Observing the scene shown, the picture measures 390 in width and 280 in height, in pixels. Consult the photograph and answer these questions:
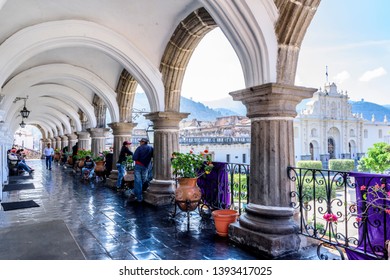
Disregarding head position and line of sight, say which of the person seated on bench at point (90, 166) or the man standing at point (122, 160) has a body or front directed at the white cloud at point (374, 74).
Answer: the man standing

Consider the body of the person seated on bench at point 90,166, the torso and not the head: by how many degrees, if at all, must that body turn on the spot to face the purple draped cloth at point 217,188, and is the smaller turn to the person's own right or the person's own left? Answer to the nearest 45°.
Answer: approximately 45° to the person's own left

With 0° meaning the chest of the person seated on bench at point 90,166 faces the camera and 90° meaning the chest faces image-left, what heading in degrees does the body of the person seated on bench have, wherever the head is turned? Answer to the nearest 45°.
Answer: approximately 45°

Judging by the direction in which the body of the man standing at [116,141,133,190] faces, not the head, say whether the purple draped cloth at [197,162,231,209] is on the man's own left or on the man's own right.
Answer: on the man's own right

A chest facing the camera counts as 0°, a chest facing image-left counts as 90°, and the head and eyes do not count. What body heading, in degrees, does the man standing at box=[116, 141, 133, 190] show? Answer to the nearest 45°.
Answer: approximately 270°

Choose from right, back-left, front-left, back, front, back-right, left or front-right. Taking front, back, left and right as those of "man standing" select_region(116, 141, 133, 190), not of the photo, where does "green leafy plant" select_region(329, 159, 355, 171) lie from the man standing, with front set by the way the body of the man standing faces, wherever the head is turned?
front-left

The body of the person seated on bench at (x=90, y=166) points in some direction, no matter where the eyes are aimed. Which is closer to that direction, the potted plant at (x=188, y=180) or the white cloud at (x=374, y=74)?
the potted plant
